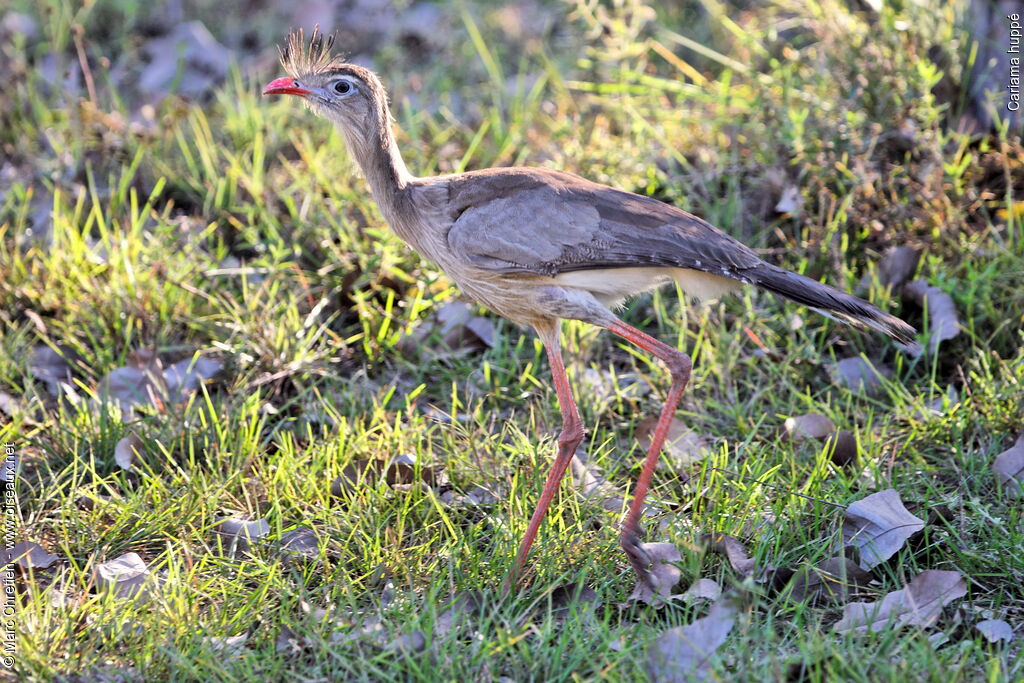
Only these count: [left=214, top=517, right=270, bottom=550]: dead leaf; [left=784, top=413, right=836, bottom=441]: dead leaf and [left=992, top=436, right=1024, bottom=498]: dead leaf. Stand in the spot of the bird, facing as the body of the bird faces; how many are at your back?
2

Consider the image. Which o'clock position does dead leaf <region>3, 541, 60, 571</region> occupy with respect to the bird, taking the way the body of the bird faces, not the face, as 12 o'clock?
The dead leaf is roughly at 11 o'clock from the bird.

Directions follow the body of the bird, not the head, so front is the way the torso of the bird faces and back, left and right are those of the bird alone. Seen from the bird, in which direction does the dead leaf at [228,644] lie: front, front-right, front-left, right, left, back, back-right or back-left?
front-left

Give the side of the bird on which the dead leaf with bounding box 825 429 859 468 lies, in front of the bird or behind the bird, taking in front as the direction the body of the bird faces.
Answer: behind

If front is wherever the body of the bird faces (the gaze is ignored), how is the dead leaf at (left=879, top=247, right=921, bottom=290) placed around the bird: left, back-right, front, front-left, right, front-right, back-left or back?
back-right

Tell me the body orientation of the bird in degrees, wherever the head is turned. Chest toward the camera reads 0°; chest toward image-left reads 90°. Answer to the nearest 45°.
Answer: approximately 90°

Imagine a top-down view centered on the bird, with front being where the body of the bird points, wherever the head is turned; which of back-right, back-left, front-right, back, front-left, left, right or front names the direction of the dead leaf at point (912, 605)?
back-left

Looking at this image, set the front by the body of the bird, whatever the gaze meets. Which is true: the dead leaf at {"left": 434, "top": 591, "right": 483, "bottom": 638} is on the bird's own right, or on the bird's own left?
on the bird's own left

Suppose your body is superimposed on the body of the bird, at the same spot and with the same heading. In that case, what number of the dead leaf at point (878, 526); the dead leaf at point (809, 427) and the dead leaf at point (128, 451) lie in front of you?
1
